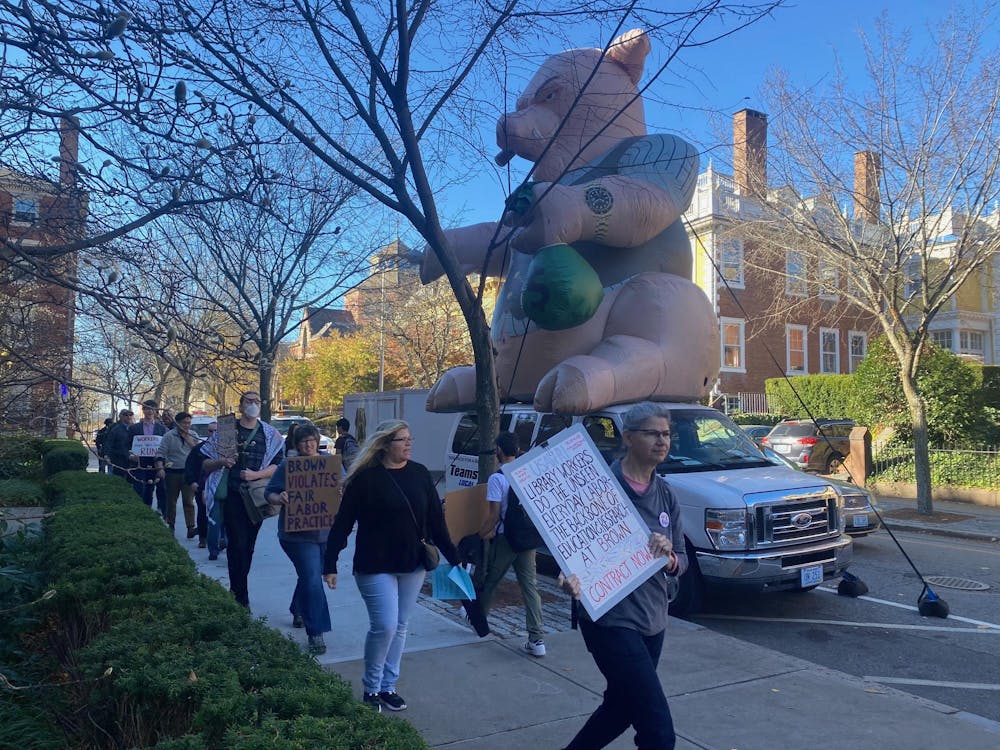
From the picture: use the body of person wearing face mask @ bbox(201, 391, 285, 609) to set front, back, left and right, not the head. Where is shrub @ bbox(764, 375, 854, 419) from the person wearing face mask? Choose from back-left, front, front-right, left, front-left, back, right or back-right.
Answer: back-left

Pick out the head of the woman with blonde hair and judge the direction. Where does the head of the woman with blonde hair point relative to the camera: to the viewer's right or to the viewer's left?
to the viewer's right

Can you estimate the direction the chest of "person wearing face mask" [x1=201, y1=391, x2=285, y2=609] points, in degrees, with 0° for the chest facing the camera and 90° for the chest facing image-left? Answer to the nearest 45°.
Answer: approximately 0°

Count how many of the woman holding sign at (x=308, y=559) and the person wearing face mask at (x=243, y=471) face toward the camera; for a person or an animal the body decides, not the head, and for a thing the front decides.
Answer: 2

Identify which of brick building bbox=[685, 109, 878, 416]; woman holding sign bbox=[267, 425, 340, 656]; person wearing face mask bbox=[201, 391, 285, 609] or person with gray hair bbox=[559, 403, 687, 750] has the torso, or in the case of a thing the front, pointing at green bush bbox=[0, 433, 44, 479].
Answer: the brick building

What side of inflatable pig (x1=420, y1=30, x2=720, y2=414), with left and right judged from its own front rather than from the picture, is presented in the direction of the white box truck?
right

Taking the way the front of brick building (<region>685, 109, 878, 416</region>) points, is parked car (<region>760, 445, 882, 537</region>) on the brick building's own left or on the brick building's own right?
on the brick building's own left

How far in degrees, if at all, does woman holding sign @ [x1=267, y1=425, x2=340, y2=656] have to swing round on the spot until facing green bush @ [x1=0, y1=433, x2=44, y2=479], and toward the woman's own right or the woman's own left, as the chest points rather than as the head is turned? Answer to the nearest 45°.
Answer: approximately 135° to the woman's own right

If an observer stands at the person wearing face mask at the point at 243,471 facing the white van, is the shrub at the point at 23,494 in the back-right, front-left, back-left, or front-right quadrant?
back-left

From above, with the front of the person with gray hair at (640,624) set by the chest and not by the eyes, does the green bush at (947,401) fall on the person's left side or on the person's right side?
on the person's left side

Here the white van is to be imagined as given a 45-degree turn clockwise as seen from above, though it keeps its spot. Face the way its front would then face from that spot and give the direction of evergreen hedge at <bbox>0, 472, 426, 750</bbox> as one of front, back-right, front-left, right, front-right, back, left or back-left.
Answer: front-right

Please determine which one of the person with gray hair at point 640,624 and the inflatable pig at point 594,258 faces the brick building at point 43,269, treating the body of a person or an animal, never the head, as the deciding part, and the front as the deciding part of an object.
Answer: the inflatable pig

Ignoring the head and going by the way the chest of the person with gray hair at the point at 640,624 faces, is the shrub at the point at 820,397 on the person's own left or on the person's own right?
on the person's own left

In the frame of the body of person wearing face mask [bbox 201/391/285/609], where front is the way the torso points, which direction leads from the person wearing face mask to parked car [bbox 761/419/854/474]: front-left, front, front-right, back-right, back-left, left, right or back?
back-left

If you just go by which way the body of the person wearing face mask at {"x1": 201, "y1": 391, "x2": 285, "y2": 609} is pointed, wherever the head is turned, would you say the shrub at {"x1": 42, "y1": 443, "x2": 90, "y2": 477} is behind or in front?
behind
